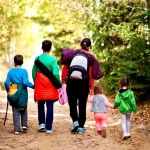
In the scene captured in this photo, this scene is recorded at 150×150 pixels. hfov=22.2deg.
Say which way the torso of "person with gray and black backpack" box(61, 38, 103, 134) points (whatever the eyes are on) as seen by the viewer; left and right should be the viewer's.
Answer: facing away from the viewer

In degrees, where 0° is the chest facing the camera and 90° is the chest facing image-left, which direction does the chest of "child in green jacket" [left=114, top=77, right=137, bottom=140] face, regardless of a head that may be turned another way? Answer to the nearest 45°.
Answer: approximately 180°

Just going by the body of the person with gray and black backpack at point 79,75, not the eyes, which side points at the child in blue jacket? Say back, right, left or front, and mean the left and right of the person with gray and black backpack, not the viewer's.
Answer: left

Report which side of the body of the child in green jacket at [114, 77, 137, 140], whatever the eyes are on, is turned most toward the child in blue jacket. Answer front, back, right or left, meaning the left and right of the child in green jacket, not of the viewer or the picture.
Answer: left

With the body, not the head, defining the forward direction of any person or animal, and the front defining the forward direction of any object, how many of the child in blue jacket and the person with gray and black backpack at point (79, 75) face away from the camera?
2

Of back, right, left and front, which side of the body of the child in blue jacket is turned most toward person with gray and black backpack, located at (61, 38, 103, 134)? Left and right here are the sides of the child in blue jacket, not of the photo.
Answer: right

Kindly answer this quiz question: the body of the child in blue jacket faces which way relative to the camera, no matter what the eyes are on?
away from the camera
